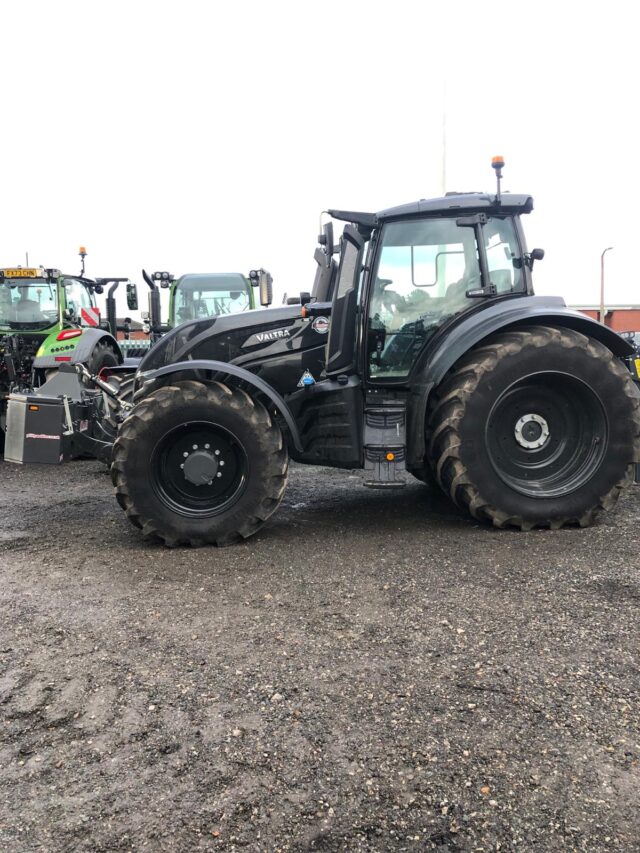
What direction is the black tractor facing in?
to the viewer's left

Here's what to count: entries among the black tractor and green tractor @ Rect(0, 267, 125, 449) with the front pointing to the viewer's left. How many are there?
1

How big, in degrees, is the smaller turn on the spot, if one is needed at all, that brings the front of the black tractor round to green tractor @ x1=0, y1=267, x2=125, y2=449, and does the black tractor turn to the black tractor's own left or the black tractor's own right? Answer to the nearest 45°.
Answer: approximately 45° to the black tractor's own right

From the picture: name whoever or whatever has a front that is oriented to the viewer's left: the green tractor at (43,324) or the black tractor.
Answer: the black tractor
